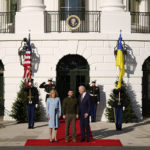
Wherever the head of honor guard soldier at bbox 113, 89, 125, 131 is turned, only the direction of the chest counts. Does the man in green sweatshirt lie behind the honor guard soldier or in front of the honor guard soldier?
in front

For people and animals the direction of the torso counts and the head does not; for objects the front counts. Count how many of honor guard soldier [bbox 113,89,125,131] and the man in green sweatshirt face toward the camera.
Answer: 2

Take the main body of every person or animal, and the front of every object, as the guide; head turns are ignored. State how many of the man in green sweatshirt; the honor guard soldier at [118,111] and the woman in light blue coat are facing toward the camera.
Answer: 3

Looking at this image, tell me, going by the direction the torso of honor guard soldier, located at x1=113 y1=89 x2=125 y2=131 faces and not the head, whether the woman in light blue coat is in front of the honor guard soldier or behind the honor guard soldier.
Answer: in front

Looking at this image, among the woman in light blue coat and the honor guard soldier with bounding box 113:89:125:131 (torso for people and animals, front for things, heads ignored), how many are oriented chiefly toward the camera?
2

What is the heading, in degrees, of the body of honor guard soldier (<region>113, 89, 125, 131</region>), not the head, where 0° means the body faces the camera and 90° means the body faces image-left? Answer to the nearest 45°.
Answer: approximately 0°

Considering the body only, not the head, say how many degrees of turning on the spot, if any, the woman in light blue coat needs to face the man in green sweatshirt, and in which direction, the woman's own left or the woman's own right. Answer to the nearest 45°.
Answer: approximately 90° to the woman's own left

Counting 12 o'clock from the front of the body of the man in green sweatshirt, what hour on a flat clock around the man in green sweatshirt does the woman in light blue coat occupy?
The woman in light blue coat is roughly at 3 o'clock from the man in green sweatshirt.

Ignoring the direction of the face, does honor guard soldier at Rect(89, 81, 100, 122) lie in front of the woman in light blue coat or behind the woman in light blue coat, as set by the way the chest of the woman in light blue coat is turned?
behind

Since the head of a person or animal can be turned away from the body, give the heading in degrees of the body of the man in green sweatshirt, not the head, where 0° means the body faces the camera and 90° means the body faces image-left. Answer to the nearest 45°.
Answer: approximately 0°

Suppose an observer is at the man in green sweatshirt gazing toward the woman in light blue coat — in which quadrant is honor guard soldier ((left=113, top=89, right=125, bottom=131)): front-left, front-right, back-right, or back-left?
back-right
